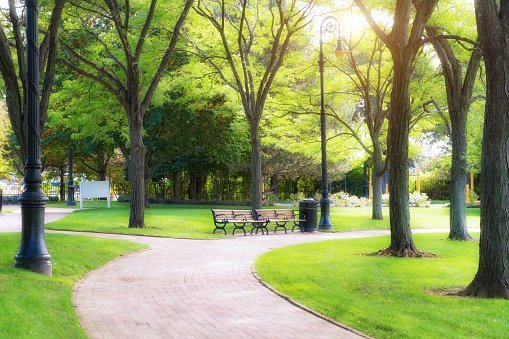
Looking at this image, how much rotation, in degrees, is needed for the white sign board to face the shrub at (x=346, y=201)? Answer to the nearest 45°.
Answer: approximately 90° to its left

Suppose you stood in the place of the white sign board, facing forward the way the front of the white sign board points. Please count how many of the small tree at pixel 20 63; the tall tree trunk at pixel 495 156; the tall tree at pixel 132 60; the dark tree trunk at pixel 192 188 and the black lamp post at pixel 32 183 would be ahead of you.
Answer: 4

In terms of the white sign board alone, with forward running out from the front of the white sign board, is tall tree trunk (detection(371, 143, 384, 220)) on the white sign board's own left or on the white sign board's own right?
on the white sign board's own left

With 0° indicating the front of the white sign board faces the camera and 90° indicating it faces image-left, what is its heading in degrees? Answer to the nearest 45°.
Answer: approximately 0°

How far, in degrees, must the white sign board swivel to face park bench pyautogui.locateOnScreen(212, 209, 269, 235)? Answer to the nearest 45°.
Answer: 0° — it already faces it

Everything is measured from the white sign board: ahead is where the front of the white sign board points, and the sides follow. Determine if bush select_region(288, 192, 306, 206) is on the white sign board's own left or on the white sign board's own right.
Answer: on the white sign board's own left

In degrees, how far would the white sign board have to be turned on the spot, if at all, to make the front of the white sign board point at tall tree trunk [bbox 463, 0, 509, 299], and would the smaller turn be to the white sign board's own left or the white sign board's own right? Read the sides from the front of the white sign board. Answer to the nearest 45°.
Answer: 0° — it already faces it

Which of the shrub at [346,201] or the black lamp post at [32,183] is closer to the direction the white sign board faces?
the black lamp post

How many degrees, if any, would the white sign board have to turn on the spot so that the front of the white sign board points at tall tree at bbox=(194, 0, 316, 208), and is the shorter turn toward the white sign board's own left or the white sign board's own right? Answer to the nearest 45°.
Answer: approximately 45° to the white sign board's own left

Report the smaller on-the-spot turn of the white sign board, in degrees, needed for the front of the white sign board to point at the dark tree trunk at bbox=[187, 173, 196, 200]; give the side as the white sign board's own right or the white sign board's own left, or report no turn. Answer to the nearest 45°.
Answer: approximately 135° to the white sign board's own left

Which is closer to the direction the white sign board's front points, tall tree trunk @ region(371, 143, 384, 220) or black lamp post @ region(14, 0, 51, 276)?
the black lamp post

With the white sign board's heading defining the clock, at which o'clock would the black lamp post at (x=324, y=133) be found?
The black lamp post is roughly at 11 o'clock from the white sign board.
